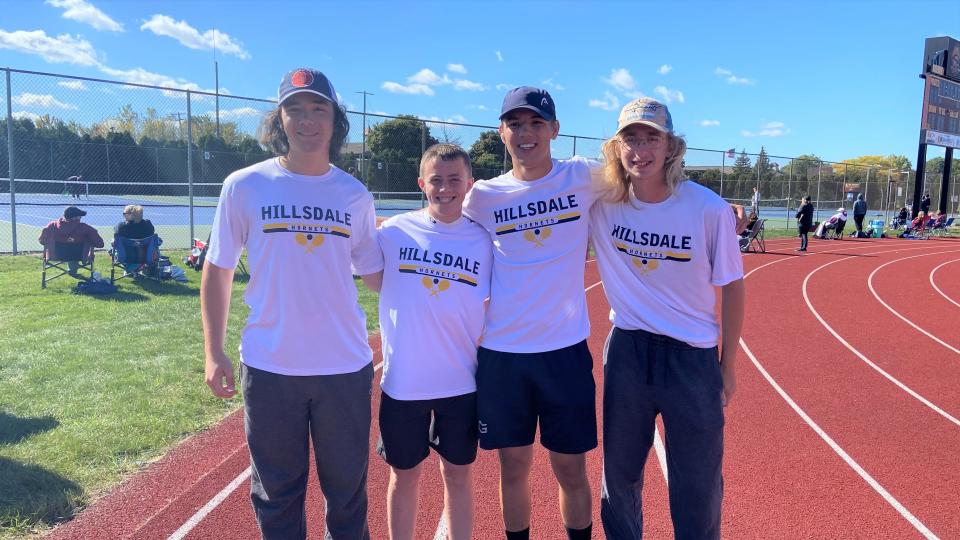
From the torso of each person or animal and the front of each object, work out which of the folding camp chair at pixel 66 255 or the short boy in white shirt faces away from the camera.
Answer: the folding camp chair

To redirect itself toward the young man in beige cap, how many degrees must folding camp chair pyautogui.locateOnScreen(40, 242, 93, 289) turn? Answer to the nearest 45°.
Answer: approximately 180°

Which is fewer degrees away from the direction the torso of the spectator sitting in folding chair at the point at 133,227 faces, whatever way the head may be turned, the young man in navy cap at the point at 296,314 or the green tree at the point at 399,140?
the green tree

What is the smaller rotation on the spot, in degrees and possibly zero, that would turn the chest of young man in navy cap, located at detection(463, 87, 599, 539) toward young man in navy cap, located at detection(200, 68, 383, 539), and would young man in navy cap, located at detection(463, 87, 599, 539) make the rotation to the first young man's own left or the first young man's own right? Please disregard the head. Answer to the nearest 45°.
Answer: approximately 45° to the first young man's own right

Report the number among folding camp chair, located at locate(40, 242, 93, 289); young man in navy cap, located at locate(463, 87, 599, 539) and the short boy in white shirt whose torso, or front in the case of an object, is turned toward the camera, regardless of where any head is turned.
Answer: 2

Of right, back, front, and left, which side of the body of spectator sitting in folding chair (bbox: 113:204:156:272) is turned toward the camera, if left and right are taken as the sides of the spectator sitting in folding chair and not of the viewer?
back

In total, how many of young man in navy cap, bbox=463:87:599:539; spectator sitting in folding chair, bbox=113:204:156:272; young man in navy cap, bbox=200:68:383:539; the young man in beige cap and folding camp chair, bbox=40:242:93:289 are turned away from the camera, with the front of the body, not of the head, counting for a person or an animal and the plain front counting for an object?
2

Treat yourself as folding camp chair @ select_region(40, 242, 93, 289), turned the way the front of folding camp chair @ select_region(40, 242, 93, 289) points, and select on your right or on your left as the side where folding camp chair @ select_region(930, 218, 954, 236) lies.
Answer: on your right

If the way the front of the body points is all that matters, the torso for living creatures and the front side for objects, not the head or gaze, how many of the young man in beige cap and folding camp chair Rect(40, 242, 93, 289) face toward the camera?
1

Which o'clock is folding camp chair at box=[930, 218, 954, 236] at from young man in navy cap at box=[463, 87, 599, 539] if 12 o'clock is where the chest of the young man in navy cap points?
The folding camp chair is roughly at 7 o'clock from the young man in navy cap.

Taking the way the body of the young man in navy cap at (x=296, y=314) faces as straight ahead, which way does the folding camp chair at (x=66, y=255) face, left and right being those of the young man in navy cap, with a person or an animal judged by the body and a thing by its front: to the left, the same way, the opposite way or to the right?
the opposite way

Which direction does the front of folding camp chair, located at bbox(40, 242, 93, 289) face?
away from the camera

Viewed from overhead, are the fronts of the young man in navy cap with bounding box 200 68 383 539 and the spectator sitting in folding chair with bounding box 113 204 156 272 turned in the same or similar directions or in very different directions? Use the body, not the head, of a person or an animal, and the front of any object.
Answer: very different directions
